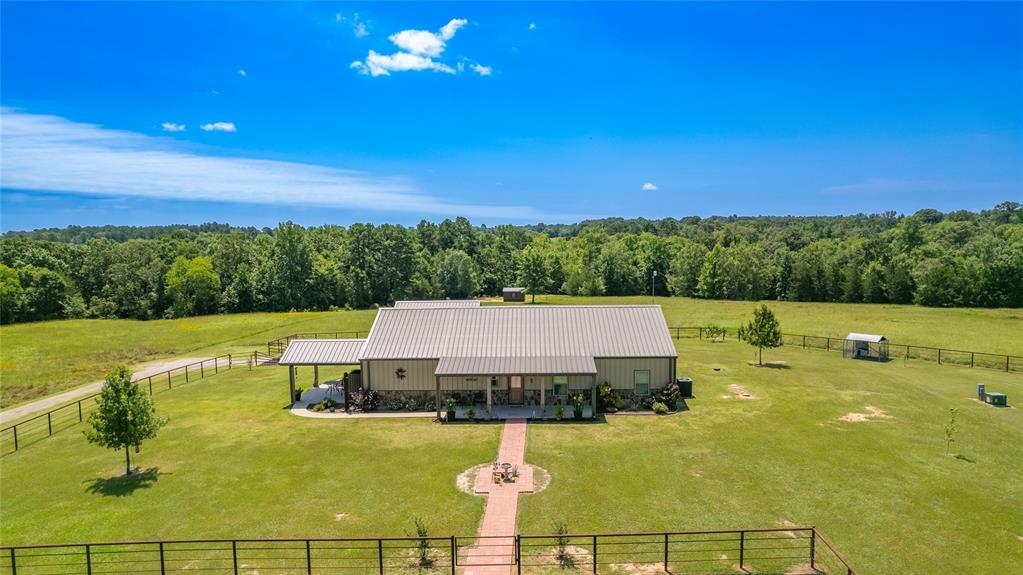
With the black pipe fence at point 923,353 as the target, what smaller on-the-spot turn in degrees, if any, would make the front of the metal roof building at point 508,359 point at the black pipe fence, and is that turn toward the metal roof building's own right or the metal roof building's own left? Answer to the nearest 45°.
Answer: approximately 90° to the metal roof building's own left

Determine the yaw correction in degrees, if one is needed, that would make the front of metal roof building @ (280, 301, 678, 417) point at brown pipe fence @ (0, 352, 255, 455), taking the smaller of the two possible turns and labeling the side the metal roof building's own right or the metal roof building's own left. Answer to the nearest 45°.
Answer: approximately 90° to the metal roof building's own right

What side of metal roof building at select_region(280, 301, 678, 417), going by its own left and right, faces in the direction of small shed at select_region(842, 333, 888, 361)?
left

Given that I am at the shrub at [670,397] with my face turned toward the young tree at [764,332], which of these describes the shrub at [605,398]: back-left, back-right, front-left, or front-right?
back-left

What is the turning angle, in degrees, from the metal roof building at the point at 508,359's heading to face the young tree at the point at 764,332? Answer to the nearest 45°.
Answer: approximately 135° to its left

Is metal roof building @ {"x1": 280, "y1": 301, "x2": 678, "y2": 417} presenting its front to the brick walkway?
yes

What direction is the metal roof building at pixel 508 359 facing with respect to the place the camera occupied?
facing the viewer

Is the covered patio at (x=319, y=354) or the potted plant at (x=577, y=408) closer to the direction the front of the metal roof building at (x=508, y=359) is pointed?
the potted plant

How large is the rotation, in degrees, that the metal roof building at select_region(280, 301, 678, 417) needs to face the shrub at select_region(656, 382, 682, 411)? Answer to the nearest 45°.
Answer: approximately 90° to its left

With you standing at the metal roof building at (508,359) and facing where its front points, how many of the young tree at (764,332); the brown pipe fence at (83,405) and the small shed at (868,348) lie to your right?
1

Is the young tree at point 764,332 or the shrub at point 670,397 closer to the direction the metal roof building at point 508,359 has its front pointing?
the shrub

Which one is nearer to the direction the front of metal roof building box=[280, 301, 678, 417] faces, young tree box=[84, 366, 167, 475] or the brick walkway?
the brick walkway

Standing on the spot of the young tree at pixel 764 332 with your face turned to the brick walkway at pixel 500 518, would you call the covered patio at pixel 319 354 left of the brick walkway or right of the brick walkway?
right
